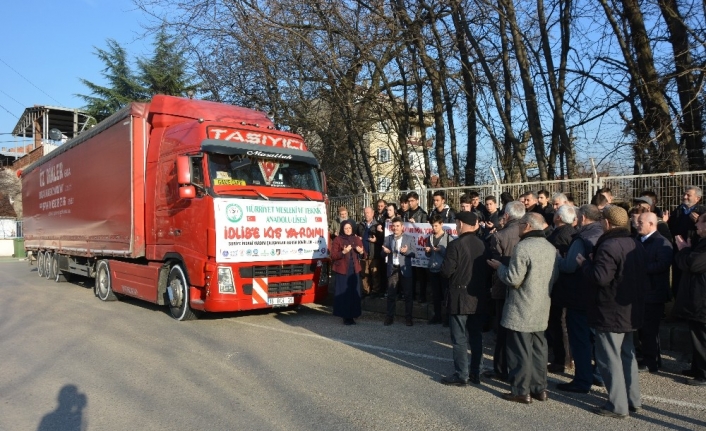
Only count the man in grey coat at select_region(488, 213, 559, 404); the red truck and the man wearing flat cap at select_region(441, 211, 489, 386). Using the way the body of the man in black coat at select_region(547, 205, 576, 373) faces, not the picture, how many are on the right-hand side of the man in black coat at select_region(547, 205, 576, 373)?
0

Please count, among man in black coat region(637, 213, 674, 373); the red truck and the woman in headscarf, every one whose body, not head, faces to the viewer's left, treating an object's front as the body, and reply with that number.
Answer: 1

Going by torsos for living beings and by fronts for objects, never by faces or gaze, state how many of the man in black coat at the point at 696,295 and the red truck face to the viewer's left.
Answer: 1

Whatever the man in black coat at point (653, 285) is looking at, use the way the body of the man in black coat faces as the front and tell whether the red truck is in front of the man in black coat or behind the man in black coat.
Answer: in front

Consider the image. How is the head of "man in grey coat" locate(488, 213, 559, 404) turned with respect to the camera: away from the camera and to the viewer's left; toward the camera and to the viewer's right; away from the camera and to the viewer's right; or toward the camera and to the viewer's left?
away from the camera and to the viewer's left

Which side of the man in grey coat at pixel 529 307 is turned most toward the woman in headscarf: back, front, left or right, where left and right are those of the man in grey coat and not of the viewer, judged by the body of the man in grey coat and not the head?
front

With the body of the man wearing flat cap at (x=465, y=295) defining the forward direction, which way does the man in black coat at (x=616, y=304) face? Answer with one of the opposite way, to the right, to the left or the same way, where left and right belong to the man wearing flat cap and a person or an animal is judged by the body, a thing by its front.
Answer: the same way

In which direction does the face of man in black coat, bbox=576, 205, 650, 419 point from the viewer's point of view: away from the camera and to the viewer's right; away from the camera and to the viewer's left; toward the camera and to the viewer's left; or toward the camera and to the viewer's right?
away from the camera and to the viewer's left

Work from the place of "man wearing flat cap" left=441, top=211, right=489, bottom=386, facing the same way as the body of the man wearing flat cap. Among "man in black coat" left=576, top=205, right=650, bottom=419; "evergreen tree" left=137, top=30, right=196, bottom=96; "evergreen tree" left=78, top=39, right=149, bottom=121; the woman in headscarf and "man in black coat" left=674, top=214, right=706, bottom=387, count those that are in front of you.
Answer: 3

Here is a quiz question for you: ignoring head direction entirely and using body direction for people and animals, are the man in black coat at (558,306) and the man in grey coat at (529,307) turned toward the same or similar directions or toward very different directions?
same or similar directions

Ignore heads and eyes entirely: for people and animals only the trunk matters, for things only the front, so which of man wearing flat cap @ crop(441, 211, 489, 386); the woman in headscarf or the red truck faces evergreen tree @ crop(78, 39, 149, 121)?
the man wearing flat cap

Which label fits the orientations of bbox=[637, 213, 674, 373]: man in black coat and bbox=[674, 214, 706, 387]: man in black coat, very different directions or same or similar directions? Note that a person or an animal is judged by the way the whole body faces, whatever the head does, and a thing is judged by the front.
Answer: same or similar directions

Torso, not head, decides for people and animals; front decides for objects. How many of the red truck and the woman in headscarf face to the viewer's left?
0

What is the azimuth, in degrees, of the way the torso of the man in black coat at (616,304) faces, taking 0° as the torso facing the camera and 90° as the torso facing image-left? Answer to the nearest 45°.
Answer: approximately 135°

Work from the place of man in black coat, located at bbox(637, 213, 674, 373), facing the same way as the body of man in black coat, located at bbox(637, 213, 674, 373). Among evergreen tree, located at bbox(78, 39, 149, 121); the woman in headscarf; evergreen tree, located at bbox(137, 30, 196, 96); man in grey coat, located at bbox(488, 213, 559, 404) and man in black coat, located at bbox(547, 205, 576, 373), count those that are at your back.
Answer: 0

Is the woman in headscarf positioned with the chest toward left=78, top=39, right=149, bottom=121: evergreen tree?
no

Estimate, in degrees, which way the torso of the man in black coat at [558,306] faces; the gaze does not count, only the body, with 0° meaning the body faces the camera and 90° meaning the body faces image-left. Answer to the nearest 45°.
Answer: approximately 135°

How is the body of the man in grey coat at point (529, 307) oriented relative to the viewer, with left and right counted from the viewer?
facing away from the viewer and to the left of the viewer

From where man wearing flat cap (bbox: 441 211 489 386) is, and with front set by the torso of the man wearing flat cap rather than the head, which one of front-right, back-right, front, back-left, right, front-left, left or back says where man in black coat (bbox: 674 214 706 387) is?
back-right

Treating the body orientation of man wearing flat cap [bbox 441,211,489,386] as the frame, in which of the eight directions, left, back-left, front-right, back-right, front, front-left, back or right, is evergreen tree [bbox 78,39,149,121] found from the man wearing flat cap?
front

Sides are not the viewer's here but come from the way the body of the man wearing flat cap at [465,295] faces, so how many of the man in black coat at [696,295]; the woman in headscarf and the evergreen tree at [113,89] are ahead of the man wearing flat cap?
2

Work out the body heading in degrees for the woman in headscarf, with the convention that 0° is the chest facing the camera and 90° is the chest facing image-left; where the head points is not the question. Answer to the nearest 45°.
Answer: approximately 315°

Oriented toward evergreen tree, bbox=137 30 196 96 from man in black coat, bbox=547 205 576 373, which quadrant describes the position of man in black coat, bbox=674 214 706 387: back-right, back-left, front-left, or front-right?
back-right
